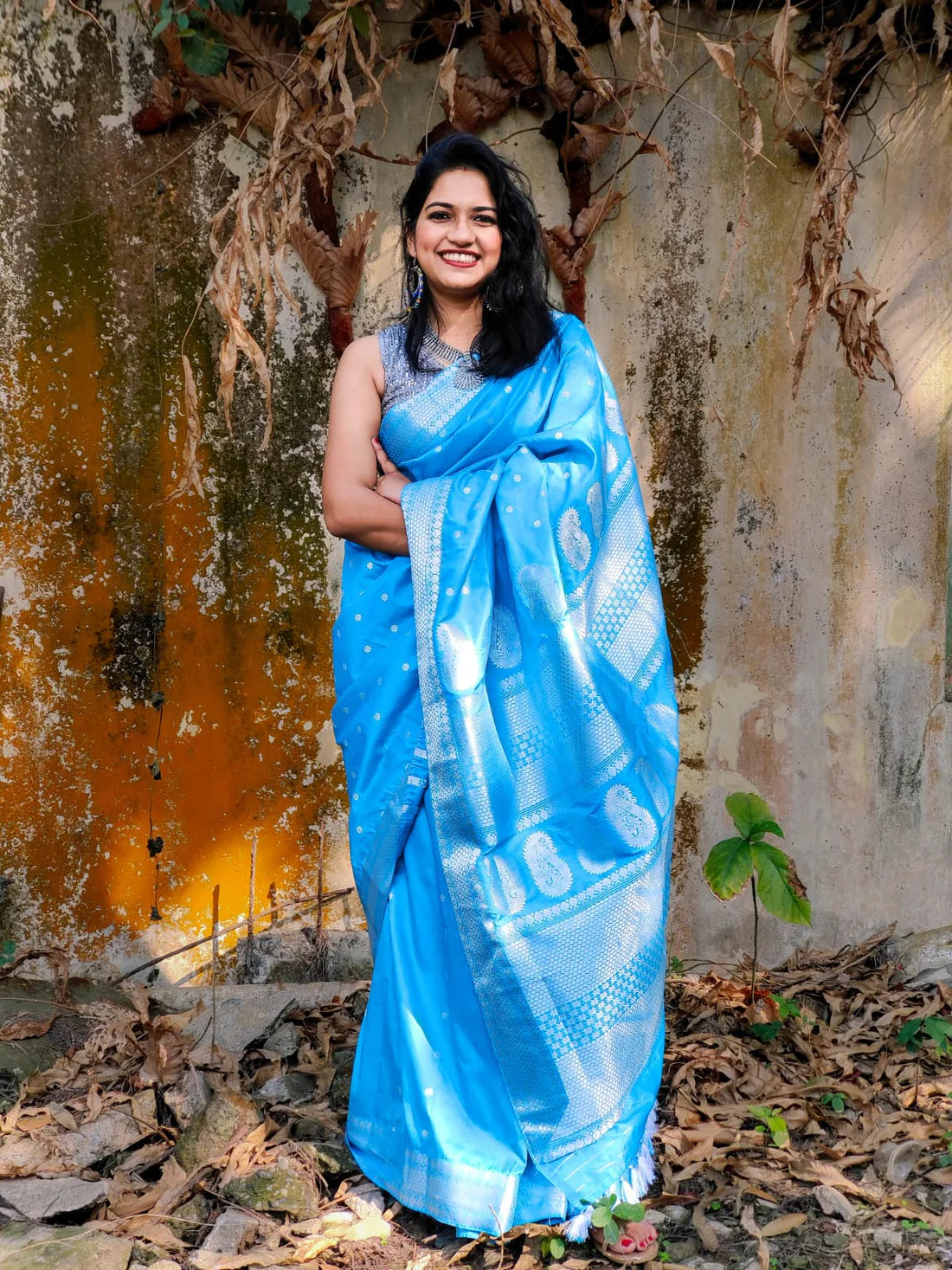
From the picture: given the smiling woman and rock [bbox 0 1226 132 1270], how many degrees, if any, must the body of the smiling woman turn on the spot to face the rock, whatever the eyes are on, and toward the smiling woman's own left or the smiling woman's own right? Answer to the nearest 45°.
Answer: approximately 45° to the smiling woman's own right

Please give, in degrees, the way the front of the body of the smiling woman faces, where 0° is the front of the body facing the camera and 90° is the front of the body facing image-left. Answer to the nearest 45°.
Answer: approximately 0°

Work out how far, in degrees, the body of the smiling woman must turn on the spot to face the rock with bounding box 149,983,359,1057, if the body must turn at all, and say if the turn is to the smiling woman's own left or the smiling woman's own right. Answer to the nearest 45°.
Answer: approximately 135° to the smiling woman's own right

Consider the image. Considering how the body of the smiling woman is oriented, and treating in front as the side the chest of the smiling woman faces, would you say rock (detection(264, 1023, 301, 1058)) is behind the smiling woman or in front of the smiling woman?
behind

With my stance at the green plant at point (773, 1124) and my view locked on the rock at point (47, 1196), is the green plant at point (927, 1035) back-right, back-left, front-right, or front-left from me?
back-right
